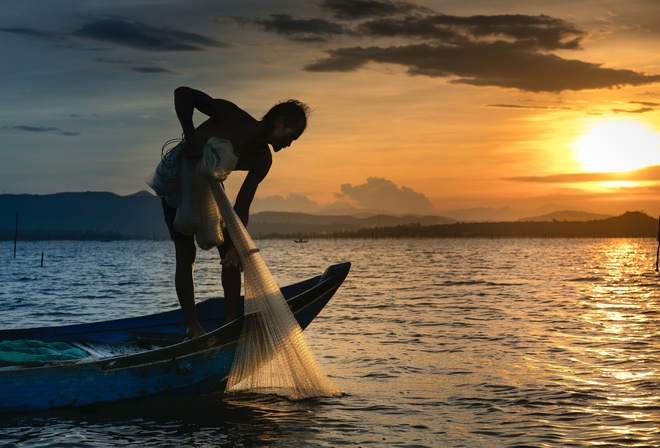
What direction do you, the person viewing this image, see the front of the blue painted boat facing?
facing to the right of the viewer

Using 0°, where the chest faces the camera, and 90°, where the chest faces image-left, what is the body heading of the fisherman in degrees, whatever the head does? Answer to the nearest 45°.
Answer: approximately 315°

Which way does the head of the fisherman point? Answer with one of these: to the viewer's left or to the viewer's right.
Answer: to the viewer's right
